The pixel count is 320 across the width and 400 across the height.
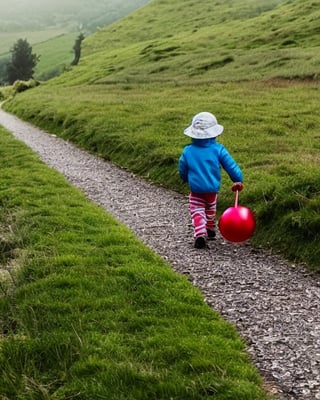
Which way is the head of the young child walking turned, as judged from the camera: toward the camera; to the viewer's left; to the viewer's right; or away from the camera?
away from the camera

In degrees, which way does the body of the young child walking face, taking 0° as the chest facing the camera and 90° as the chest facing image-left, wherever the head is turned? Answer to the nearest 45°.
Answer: approximately 180°
